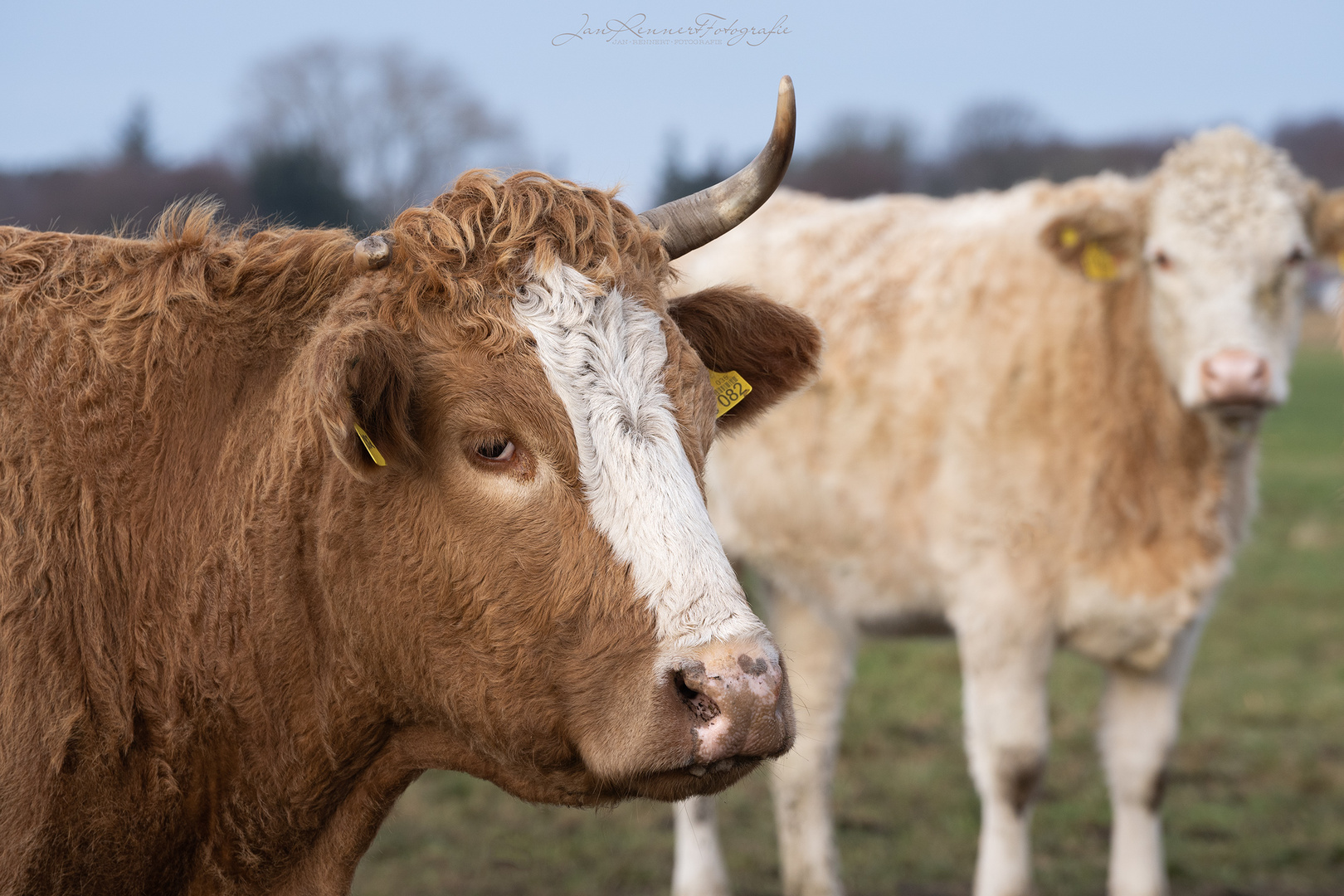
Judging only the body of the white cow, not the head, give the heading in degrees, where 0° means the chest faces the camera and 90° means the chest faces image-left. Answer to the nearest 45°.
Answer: approximately 315°

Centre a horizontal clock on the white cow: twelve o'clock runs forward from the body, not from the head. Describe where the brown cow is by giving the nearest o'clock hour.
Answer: The brown cow is roughly at 2 o'clock from the white cow.
